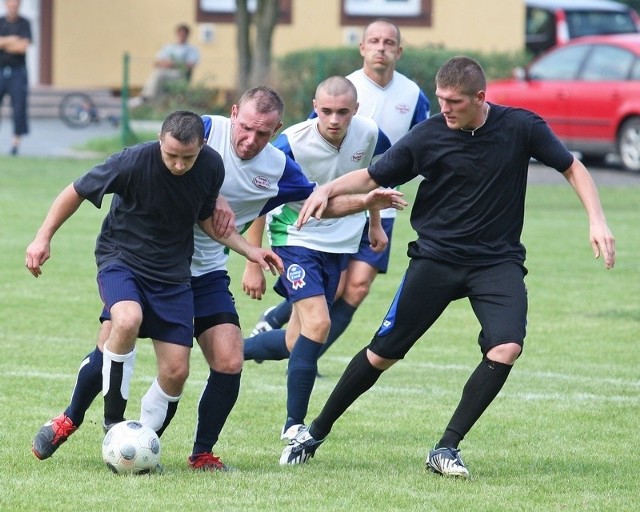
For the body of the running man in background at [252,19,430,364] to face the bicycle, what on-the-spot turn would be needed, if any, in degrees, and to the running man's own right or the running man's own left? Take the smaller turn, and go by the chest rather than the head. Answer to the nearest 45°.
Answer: approximately 180°

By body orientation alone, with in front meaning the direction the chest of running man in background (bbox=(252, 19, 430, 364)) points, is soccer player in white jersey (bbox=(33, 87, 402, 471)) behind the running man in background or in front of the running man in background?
in front

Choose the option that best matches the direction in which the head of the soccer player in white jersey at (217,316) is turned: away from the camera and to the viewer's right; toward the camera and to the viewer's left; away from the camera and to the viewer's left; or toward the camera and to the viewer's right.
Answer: toward the camera and to the viewer's left

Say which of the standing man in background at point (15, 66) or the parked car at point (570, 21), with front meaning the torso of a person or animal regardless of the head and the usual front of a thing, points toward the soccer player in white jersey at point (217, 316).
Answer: the standing man in background

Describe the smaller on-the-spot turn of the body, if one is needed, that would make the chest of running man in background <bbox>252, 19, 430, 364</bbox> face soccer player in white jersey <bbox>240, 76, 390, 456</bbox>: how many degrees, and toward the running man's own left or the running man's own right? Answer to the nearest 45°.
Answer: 0° — they already face them

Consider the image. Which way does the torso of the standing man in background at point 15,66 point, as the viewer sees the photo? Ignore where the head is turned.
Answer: toward the camera

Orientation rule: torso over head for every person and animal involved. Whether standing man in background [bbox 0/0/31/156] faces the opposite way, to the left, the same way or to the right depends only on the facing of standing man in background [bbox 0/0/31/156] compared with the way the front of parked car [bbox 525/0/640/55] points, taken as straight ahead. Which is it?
to the right

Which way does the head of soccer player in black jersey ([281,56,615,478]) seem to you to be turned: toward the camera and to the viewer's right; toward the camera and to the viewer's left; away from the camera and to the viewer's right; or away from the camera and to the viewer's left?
toward the camera and to the viewer's left

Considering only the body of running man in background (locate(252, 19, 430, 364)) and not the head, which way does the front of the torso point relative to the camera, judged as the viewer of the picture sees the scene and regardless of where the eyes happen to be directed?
toward the camera

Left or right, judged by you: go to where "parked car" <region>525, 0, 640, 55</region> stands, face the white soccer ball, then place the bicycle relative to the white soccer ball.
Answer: right
